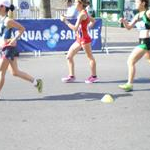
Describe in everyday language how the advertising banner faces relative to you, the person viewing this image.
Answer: facing the viewer

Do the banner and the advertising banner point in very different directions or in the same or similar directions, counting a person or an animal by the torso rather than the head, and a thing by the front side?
same or similar directions

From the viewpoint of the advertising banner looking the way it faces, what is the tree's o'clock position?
The tree is roughly at 6 o'clock from the advertising banner.

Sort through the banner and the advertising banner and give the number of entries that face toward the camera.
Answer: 2

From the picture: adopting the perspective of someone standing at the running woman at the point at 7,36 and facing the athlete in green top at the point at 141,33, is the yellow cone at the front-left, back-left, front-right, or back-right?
front-right

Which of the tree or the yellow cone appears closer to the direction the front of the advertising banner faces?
the yellow cone

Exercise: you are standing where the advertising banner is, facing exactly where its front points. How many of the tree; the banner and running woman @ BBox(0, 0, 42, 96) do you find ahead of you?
1

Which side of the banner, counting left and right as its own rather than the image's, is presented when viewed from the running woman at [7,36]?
front

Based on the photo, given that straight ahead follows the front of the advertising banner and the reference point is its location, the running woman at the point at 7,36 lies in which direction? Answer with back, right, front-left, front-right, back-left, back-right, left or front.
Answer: front

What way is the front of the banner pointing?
toward the camera

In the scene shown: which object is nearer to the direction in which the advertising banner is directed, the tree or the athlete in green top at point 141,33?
the athlete in green top
